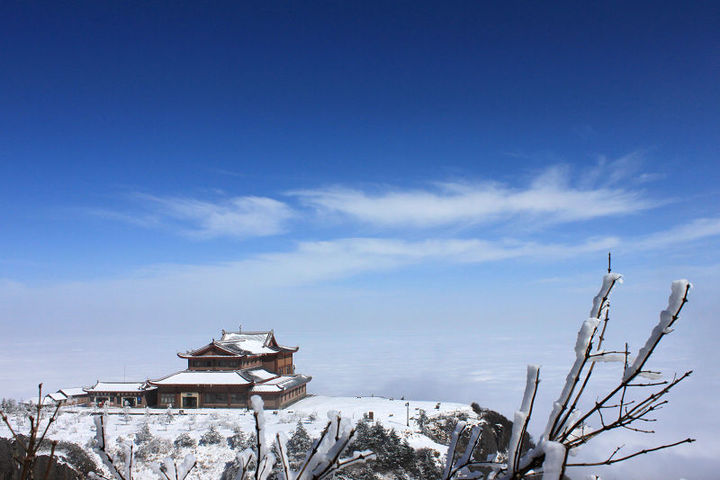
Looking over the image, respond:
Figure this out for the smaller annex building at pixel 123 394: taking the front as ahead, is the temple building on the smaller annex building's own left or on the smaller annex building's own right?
on the smaller annex building's own left

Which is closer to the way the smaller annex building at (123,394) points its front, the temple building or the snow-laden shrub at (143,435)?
the snow-laden shrub

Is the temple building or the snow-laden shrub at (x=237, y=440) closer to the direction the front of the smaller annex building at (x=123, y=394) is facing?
the snow-laden shrub

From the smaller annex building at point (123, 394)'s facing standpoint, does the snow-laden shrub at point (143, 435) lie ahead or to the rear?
ahead

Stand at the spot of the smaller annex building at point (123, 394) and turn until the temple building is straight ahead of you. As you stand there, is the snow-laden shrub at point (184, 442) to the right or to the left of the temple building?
right

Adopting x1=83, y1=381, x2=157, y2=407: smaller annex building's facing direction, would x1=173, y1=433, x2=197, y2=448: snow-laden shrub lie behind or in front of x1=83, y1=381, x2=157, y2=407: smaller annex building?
in front

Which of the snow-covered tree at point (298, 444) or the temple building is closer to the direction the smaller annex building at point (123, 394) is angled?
the snow-covered tree

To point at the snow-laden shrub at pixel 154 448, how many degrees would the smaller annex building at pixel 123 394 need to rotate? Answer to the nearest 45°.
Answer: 0° — it already faces it

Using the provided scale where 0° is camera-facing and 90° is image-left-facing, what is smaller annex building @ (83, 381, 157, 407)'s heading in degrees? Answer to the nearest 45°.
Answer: approximately 0°
